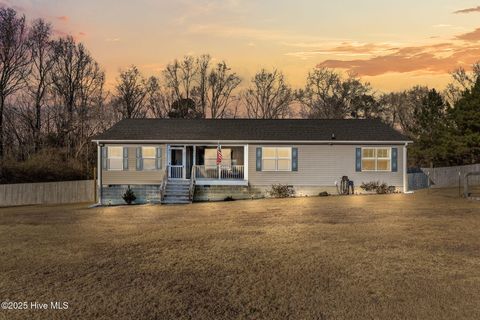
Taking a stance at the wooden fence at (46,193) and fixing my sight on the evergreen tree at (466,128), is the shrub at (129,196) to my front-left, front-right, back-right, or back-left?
front-right

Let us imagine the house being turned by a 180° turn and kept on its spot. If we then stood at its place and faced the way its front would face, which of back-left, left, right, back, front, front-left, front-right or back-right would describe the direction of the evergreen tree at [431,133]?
front-right

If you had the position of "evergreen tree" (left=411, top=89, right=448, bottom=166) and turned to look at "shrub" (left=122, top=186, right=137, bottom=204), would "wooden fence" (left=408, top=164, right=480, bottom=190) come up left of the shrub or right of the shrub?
left

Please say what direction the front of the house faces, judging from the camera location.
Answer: facing the viewer

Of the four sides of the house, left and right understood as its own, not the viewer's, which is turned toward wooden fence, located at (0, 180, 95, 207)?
right

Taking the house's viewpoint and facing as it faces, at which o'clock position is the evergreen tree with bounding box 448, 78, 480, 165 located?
The evergreen tree is roughly at 8 o'clock from the house.

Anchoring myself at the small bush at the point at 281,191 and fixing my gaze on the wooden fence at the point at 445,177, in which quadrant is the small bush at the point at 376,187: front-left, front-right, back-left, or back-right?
front-right

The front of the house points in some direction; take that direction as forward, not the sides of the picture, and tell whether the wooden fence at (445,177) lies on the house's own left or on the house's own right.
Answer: on the house's own left
